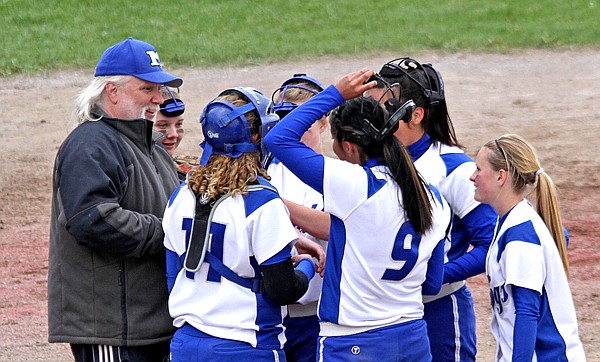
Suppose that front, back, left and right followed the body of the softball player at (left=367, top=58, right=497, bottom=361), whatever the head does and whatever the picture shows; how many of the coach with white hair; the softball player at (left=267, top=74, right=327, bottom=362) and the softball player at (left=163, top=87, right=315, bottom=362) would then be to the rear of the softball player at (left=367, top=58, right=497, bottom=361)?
0

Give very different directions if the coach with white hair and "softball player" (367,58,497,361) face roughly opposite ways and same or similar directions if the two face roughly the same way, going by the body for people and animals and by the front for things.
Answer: very different directions

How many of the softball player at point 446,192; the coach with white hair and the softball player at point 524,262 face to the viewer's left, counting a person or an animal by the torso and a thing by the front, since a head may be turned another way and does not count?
2

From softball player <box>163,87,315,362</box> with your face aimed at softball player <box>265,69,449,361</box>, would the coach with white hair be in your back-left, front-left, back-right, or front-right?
back-left

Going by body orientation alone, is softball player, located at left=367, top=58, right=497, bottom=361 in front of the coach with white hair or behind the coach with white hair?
in front

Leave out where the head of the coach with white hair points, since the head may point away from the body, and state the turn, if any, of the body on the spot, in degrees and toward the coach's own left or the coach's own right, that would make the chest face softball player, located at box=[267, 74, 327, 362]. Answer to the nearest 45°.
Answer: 0° — they already face them

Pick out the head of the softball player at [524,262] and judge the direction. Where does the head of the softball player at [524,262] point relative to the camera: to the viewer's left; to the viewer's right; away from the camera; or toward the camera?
to the viewer's left

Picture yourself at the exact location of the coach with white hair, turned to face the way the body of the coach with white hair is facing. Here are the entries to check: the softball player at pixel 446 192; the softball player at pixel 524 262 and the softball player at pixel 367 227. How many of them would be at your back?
0

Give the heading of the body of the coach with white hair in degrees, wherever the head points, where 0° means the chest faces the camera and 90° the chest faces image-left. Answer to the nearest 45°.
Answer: approximately 270°

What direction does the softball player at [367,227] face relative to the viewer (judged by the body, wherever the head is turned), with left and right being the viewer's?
facing away from the viewer and to the left of the viewer

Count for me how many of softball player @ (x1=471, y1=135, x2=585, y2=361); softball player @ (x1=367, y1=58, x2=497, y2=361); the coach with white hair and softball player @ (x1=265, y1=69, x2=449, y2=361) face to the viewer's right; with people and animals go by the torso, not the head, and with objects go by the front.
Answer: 1

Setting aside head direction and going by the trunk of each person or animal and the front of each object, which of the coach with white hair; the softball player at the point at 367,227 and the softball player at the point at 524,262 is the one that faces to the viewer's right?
the coach with white hair

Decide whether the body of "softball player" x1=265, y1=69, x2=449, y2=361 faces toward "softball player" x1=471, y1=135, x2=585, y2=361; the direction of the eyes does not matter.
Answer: no

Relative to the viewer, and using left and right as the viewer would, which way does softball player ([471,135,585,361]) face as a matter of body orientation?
facing to the left of the viewer

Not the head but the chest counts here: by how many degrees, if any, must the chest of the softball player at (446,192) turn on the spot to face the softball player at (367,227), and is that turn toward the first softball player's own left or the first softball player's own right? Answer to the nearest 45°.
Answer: approximately 45° to the first softball player's own left

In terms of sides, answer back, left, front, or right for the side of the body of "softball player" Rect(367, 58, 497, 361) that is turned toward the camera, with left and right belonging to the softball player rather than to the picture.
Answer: left
